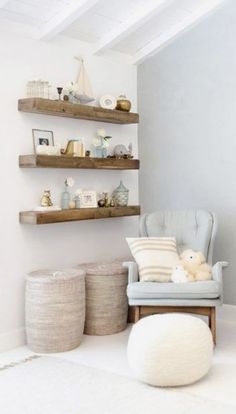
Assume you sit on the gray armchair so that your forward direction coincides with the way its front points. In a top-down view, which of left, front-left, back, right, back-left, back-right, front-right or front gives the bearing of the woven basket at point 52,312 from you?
right

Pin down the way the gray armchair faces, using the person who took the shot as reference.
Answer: facing the viewer

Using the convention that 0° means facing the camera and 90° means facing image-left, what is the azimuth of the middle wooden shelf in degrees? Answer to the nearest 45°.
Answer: approximately 315°

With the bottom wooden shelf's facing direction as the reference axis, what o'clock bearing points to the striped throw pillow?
The striped throw pillow is roughly at 11 o'clock from the bottom wooden shelf.

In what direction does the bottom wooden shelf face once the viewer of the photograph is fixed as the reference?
facing the viewer and to the right of the viewer

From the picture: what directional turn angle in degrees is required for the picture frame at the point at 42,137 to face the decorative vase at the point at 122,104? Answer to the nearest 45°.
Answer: approximately 90° to its left

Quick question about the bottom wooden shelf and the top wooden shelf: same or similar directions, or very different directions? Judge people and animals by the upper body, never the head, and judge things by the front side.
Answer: same or similar directions

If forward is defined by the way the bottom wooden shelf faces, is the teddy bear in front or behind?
in front
